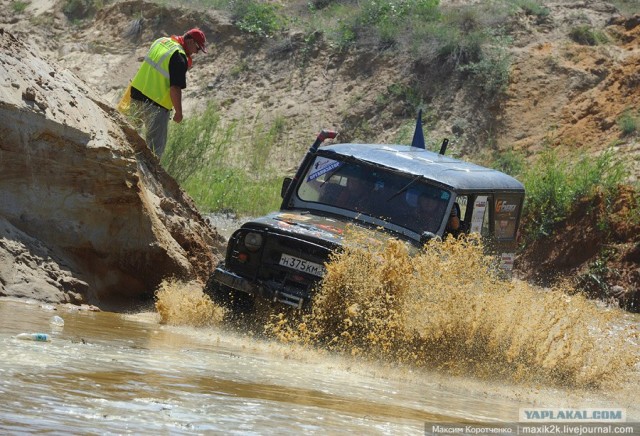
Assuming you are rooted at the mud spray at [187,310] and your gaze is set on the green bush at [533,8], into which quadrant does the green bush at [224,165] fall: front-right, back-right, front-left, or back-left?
front-left

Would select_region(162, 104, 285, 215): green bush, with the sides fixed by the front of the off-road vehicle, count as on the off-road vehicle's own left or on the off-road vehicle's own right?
on the off-road vehicle's own right

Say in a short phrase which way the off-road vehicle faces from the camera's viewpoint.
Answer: facing the viewer and to the left of the viewer

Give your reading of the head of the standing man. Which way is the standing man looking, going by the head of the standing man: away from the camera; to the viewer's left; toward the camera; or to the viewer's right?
to the viewer's right

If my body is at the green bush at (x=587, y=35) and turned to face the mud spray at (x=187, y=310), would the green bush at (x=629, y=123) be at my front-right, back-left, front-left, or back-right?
front-left

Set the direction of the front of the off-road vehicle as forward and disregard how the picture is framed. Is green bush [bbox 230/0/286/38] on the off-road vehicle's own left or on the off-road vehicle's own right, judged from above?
on the off-road vehicle's own right

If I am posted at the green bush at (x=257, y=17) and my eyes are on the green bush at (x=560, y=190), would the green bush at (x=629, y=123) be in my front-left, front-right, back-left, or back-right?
front-left

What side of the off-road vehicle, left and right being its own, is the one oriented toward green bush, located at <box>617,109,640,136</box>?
back

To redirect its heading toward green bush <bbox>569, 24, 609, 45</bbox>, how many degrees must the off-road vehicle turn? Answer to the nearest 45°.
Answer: approximately 135° to its right

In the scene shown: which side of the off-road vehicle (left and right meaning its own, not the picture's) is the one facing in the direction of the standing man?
right

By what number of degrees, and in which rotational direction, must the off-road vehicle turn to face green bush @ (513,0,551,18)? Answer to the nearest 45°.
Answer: approximately 135° to its right
